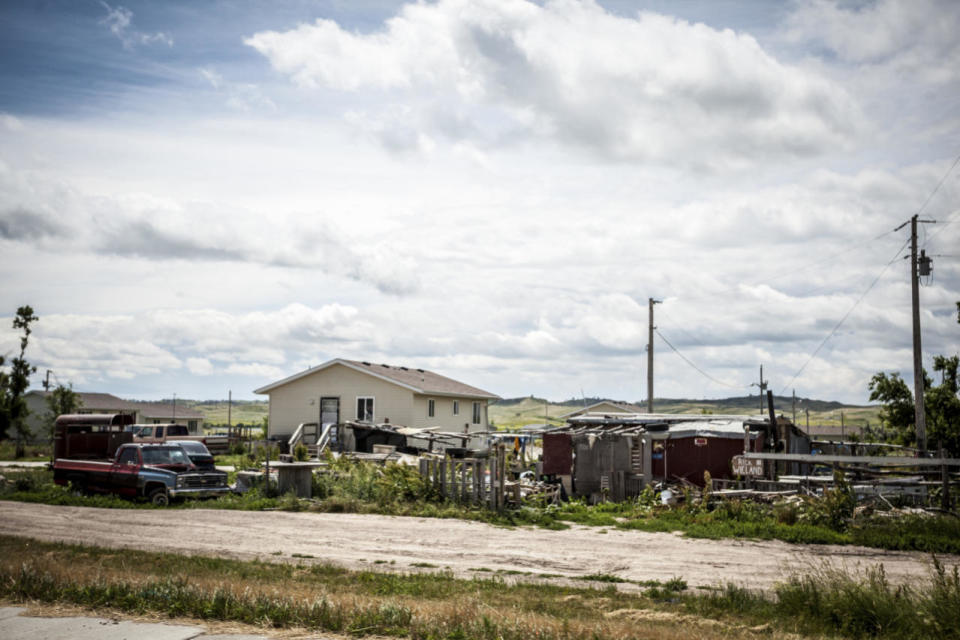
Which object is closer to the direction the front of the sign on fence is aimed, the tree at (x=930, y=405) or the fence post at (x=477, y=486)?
the fence post

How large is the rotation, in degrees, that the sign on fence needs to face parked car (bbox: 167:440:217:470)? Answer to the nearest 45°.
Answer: approximately 90° to its right

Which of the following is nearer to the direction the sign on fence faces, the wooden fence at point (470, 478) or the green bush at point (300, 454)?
the wooden fence

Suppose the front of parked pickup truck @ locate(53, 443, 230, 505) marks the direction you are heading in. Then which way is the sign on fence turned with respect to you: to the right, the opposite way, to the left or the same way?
to the right

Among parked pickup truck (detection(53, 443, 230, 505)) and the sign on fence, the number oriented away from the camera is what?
0

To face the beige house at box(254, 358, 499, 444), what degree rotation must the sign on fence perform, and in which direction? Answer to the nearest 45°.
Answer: approximately 135° to its right

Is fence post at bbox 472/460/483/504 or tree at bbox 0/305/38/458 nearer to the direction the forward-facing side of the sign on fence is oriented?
the fence post

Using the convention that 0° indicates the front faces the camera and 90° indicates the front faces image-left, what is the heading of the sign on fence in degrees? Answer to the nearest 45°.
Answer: approximately 0°

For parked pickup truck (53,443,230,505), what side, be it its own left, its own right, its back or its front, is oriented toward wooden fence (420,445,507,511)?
front
